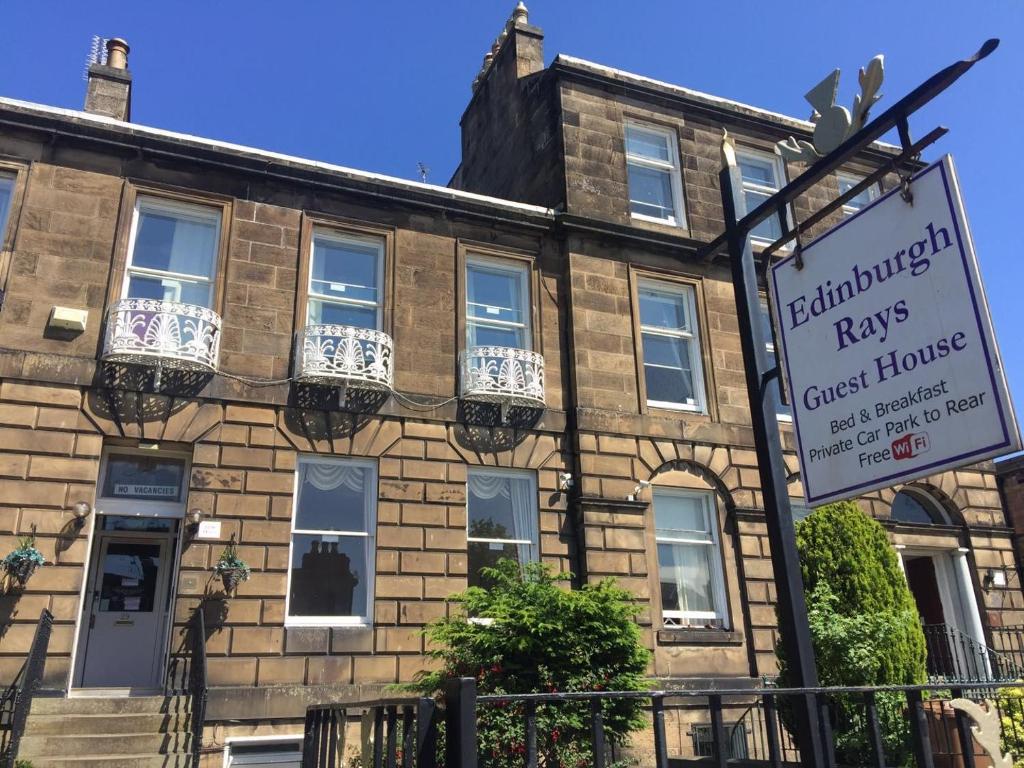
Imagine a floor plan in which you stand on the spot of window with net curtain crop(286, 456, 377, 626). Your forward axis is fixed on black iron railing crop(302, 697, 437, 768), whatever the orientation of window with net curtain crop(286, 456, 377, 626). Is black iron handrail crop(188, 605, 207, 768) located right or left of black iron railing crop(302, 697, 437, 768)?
right

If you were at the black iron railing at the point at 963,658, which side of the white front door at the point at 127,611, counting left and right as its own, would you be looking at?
left

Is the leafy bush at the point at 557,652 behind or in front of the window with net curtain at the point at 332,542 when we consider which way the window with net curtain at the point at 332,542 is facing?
in front

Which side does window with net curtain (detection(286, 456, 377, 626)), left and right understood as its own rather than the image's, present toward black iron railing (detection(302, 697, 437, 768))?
front

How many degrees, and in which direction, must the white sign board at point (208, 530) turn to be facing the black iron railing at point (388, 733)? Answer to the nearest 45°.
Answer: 0° — it already faces it

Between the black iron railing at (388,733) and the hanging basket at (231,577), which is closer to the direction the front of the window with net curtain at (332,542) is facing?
the black iron railing

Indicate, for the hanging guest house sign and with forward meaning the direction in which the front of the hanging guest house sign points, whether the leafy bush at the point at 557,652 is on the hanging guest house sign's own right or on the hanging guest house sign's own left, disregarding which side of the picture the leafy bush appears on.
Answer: on the hanging guest house sign's own right

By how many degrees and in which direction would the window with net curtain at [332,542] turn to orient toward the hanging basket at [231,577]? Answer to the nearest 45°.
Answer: approximately 45° to its right

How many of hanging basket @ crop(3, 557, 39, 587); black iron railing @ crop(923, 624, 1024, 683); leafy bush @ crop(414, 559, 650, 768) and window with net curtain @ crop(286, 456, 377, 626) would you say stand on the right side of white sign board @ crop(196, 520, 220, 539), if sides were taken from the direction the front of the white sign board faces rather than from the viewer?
1

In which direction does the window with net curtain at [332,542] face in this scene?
toward the camera

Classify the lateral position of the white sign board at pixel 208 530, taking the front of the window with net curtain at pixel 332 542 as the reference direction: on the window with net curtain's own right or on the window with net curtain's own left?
on the window with net curtain's own right

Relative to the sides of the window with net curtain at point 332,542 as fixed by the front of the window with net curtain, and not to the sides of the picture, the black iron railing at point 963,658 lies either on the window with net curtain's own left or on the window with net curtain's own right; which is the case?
on the window with net curtain's own left

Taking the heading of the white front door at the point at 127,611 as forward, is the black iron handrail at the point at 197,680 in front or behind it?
in front

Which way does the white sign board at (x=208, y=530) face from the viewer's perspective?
toward the camera

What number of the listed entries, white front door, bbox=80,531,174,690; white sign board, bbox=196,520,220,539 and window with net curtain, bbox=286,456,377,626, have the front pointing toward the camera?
3
